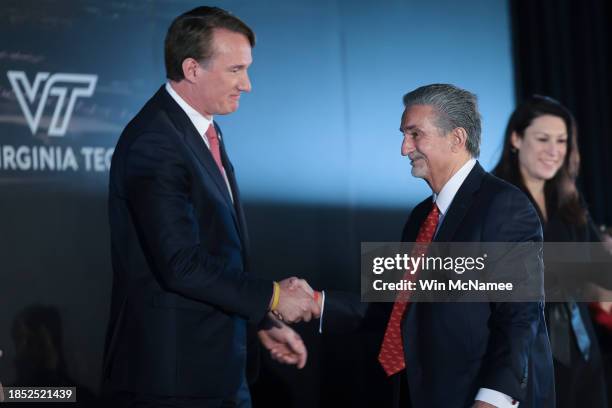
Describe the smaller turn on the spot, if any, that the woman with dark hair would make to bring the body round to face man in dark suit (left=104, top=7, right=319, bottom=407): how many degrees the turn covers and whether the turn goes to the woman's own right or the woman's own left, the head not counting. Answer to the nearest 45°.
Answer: approximately 90° to the woman's own right

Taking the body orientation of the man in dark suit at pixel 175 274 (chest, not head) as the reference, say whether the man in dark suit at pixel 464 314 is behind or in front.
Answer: in front

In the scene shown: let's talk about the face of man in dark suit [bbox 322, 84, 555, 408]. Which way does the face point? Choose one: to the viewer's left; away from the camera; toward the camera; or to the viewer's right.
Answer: to the viewer's left

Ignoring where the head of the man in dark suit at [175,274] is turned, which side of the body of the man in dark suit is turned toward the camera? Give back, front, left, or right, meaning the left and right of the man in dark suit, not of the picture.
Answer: right

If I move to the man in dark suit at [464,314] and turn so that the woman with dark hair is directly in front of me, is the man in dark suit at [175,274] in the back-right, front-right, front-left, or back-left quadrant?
back-left

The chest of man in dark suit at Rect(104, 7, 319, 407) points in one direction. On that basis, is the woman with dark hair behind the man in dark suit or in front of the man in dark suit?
in front

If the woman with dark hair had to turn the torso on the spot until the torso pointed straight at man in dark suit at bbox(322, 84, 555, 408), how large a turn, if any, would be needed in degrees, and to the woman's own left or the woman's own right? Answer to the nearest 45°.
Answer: approximately 45° to the woman's own right

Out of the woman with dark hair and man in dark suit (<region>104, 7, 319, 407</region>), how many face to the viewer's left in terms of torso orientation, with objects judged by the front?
0

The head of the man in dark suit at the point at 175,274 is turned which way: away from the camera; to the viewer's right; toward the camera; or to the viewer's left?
to the viewer's right

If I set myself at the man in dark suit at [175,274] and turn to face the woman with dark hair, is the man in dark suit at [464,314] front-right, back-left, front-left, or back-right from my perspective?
front-right

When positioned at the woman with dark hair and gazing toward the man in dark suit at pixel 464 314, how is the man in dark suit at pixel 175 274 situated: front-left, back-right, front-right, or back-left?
front-right
